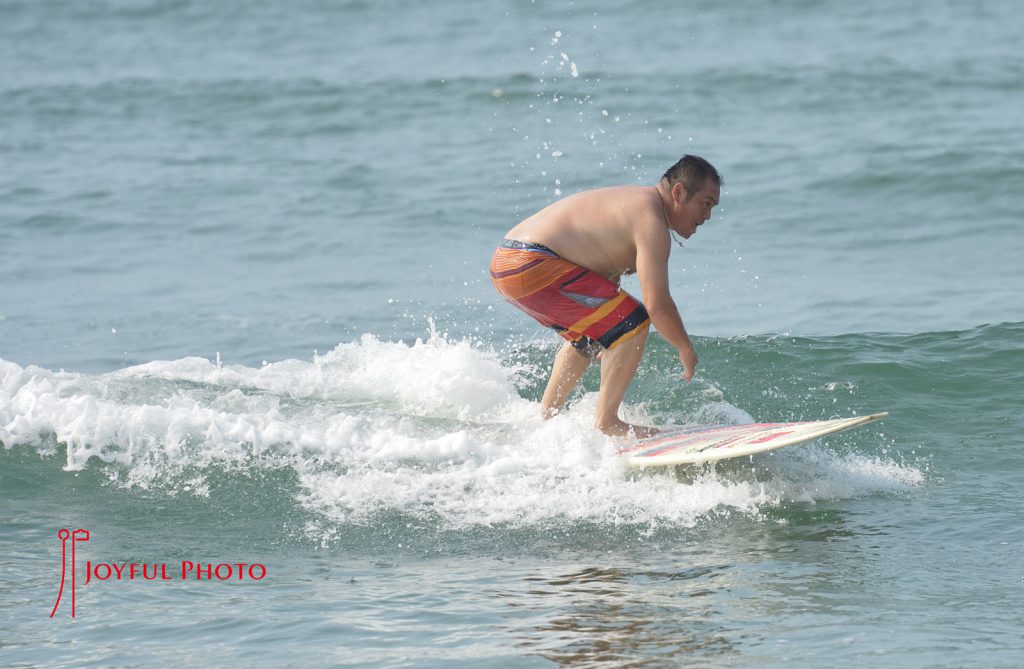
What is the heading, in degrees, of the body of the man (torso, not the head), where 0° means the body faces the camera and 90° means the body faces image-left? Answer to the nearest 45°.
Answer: approximately 270°

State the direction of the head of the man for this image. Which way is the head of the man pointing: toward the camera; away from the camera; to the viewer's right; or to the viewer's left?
to the viewer's right
